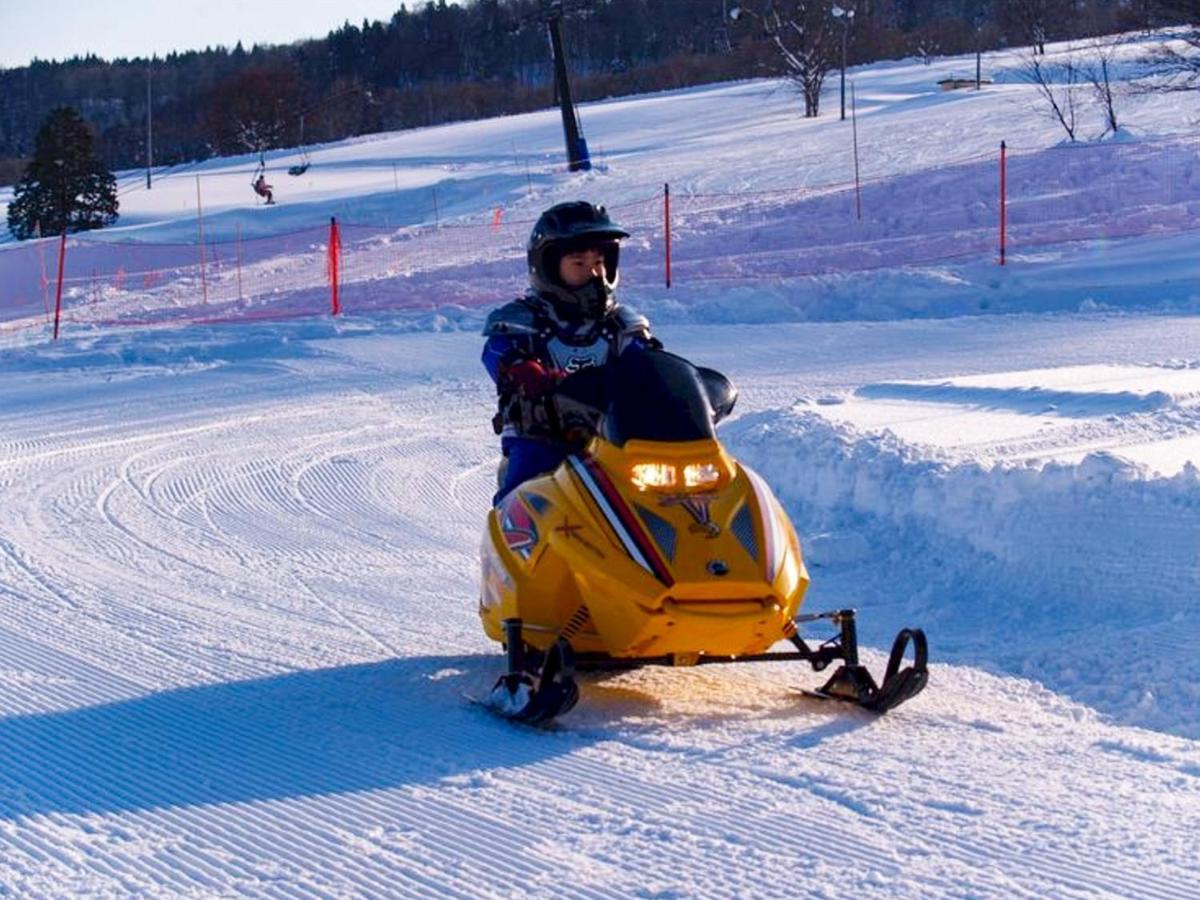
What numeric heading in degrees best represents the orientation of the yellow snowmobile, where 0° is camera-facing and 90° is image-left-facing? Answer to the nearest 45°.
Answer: approximately 315°

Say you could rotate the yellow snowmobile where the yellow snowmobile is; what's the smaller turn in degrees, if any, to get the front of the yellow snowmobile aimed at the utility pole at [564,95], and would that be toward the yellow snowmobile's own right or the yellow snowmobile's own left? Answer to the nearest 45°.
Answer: approximately 135° to the yellow snowmobile's own left
